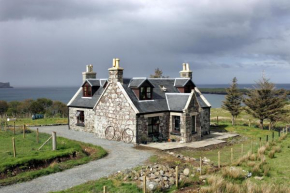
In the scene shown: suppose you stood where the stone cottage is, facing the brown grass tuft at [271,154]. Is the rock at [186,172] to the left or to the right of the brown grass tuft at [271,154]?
right

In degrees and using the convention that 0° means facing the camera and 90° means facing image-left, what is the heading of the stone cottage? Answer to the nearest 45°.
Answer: approximately 315°

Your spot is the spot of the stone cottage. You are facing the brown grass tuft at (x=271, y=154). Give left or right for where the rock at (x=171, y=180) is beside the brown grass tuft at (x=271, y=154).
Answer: right

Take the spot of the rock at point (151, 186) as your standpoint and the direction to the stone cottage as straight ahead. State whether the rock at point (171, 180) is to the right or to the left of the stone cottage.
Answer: right

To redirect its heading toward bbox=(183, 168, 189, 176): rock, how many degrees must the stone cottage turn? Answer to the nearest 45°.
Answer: approximately 45° to its right

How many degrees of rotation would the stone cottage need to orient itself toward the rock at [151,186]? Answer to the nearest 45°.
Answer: approximately 45° to its right

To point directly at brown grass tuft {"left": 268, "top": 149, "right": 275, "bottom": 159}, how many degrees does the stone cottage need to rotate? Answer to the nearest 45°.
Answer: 0° — it already faces it

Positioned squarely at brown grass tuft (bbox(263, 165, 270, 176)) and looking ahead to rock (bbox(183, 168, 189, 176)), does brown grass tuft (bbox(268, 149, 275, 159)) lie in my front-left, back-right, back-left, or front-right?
back-right

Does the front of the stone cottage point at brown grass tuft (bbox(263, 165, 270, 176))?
yes
